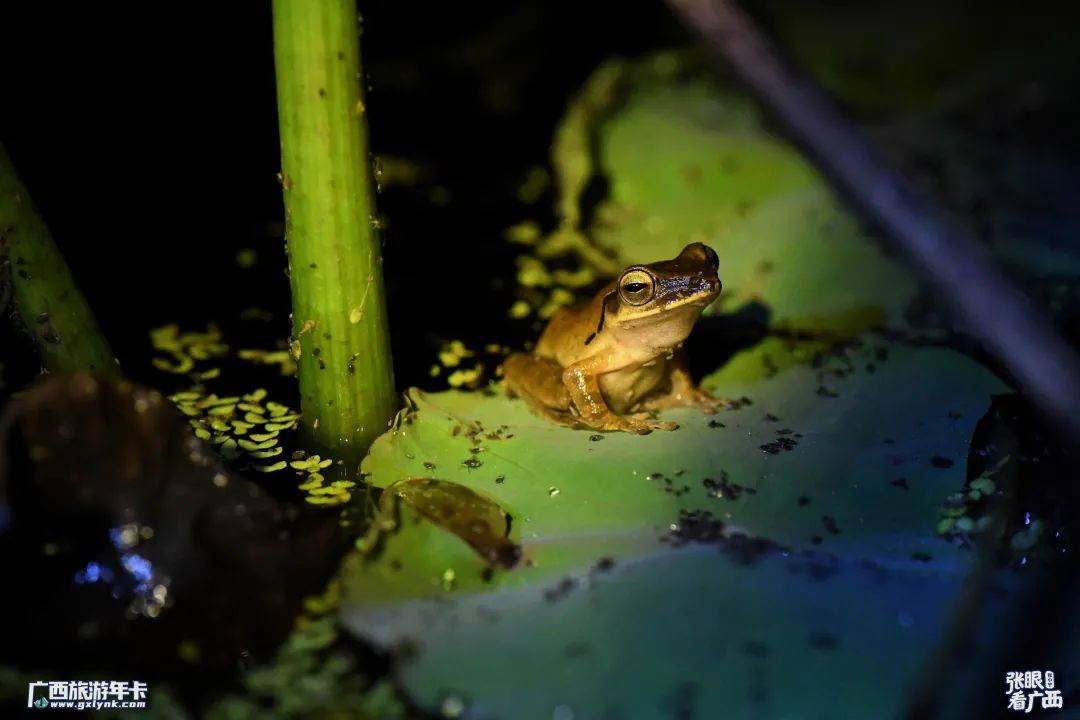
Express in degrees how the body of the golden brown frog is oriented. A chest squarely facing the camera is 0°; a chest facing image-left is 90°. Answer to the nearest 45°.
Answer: approximately 315°

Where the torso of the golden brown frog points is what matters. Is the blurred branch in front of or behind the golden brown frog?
in front

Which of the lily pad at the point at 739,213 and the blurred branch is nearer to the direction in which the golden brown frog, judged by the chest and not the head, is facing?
the blurred branch
